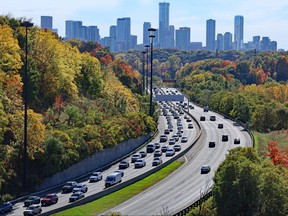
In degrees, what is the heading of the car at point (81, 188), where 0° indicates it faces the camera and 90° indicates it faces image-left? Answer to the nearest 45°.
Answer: approximately 45°

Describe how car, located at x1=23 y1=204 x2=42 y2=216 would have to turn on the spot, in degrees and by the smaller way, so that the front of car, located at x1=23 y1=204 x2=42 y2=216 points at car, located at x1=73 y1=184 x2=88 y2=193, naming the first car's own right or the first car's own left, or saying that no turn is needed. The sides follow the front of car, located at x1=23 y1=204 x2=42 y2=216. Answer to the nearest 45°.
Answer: approximately 180°

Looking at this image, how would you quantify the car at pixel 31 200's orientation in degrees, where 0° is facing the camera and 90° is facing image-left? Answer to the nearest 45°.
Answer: approximately 45°

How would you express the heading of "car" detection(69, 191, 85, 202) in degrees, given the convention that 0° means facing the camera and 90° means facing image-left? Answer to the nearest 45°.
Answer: approximately 45°
